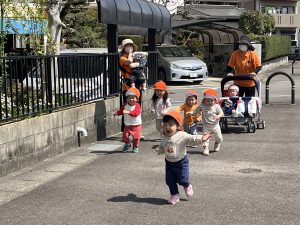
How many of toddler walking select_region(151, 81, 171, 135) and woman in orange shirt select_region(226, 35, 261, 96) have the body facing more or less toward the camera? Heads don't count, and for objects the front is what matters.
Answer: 2

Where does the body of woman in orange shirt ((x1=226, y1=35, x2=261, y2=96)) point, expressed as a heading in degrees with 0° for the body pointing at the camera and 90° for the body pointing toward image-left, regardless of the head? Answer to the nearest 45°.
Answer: approximately 0°

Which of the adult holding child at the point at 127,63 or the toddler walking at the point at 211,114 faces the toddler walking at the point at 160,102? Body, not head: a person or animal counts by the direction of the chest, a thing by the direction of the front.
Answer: the adult holding child

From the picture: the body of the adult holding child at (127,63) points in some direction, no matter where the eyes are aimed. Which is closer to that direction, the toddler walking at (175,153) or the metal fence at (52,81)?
the toddler walking

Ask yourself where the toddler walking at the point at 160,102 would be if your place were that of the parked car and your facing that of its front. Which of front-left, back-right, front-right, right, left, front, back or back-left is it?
front-right

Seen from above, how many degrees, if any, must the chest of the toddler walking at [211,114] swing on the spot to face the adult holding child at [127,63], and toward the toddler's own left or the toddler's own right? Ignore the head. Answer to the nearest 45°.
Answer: approximately 135° to the toddler's own right

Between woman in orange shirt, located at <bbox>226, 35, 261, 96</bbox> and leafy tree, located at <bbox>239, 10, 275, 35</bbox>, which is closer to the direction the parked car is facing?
the woman in orange shirt

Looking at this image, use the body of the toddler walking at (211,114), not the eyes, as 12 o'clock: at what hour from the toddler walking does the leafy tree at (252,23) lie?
The leafy tree is roughly at 6 o'clock from the toddler walking.
